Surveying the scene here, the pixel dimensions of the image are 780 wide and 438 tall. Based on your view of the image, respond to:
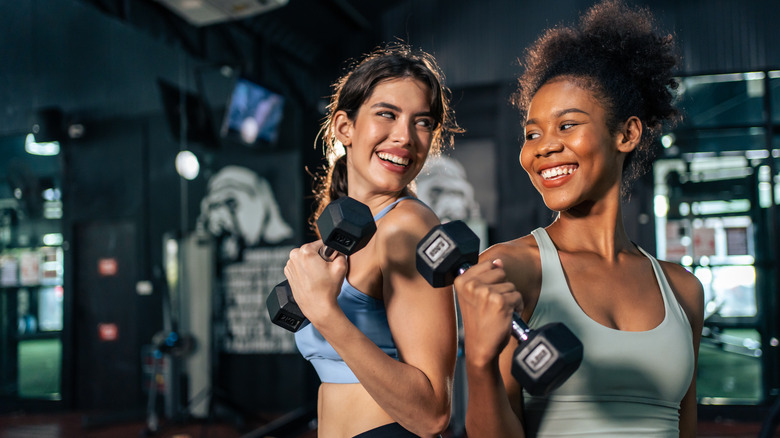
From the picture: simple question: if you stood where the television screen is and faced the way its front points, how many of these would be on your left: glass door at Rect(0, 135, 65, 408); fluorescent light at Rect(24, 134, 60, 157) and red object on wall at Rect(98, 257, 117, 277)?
0

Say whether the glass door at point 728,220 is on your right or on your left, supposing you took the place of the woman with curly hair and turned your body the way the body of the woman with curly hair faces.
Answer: on your left

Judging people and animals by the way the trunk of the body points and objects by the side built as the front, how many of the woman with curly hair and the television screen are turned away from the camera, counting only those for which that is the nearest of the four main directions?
0

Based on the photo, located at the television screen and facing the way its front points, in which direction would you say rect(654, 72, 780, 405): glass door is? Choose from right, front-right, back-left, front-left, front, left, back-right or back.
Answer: front-left

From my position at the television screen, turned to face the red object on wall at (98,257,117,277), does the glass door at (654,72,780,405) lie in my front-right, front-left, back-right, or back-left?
back-left

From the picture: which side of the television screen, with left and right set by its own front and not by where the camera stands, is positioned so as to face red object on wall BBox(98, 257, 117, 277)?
right

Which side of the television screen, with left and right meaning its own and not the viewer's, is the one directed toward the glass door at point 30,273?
right

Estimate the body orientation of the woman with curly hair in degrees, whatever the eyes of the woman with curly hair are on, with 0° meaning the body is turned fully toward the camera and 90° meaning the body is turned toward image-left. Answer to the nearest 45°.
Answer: approximately 315°

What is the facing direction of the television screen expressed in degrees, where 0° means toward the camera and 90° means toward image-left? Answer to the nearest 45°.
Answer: approximately 315°

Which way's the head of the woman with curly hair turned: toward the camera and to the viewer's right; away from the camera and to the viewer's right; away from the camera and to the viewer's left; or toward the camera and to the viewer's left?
toward the camera and to the viewer's left
